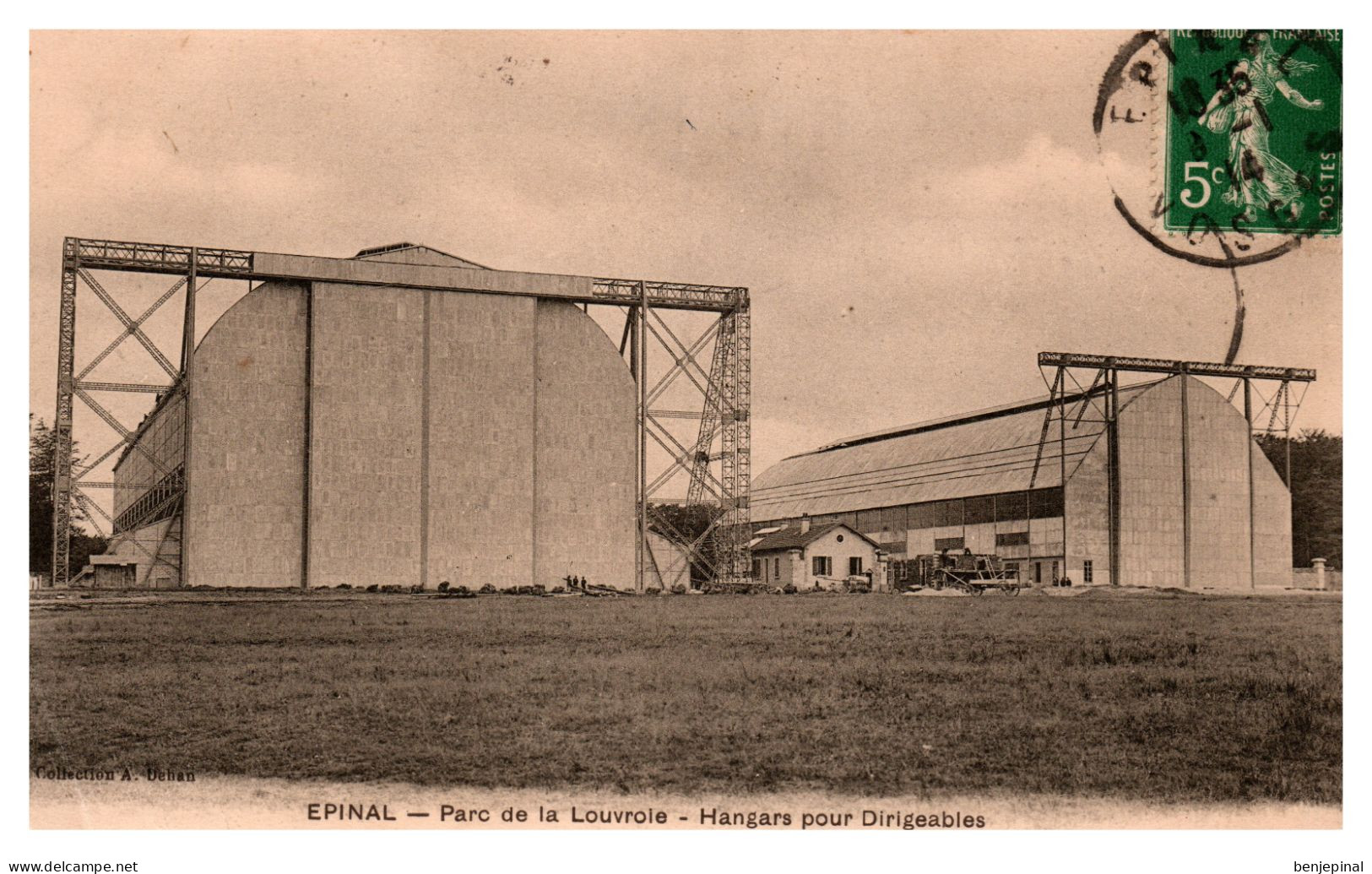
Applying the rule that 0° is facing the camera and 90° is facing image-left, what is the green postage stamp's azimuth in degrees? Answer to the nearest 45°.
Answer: approximately 0°
